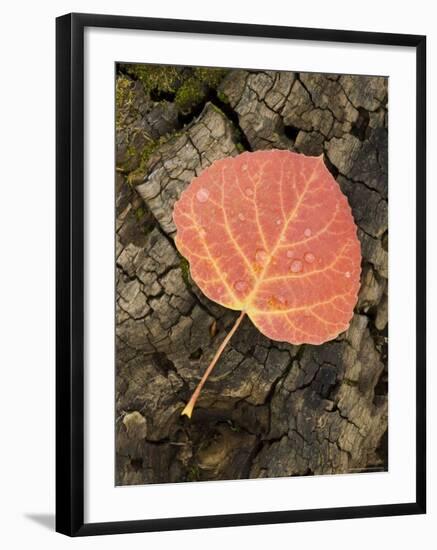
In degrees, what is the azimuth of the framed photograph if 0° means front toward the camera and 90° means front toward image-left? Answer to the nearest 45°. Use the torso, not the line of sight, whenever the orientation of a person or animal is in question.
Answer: approximately 315°
